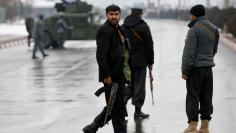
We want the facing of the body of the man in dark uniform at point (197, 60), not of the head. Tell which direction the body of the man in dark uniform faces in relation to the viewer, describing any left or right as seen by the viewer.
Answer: facing away from the viewer and to the left of the viewer

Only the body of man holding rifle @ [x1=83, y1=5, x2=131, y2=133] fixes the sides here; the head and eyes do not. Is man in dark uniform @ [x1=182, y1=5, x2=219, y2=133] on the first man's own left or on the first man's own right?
on the first man's own left

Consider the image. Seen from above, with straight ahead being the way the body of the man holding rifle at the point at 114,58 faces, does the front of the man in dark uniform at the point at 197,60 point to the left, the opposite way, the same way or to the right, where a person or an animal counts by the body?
the opposite way

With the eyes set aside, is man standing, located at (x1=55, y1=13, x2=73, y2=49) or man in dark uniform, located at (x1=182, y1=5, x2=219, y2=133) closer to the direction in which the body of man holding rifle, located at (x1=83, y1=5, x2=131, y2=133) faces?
the man in dark uniform
